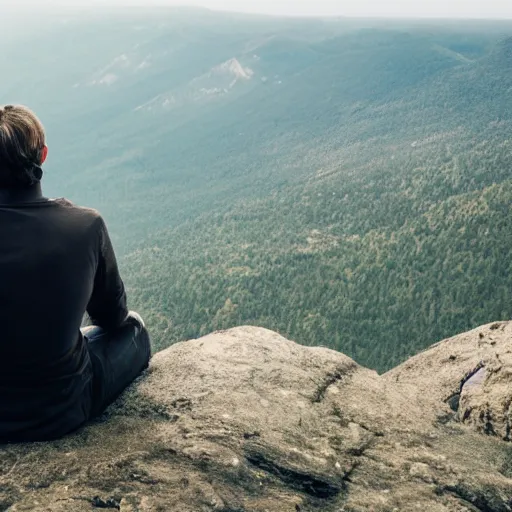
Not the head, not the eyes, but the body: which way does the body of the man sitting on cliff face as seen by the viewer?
away from the camera
